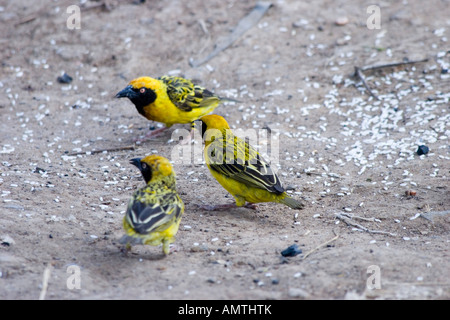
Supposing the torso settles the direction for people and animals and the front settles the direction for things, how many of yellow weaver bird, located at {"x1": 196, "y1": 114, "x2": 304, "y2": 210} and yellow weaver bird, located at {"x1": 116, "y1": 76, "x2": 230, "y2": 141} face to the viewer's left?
2

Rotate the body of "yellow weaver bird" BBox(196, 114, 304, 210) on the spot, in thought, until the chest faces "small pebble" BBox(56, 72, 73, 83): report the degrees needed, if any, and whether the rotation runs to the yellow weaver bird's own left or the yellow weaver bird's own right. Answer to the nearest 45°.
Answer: approximately 45° to the yellow weaver bird's own right

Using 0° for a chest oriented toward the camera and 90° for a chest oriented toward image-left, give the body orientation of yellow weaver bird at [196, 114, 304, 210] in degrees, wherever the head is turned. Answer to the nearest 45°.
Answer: approximately 90°

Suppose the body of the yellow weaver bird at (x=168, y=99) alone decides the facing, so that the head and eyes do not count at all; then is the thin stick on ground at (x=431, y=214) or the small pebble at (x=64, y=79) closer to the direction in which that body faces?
the small pebble

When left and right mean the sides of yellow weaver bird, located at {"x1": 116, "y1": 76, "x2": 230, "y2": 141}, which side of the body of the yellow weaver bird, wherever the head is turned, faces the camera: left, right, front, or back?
left

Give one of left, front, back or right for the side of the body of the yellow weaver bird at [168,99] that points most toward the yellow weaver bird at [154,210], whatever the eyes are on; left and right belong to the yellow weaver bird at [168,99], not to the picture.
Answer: left

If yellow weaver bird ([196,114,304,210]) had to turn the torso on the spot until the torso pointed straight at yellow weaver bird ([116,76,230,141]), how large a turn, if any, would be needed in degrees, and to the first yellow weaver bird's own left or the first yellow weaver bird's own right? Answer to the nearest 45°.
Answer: approximately 45° to the first yellow weaver bird's own right

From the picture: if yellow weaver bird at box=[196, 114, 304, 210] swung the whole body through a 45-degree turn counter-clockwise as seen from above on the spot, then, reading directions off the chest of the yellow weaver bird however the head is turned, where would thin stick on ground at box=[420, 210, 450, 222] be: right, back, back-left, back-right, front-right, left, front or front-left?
back-left
